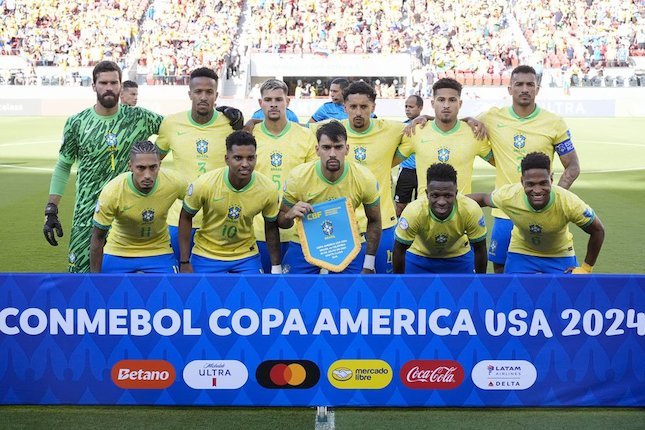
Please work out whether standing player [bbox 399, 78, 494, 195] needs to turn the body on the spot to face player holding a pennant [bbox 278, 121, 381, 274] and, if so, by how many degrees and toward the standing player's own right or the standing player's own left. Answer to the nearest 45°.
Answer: approximately 45° to the standing player's own right

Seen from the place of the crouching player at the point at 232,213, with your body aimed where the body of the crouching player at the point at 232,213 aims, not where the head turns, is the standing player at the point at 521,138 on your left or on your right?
on your left

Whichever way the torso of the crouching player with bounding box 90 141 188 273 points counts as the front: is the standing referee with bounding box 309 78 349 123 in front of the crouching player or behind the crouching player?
behind

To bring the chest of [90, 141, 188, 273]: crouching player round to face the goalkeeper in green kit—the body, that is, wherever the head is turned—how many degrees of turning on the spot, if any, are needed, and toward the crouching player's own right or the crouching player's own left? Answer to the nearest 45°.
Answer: approximately 135° to the crouching player's own right

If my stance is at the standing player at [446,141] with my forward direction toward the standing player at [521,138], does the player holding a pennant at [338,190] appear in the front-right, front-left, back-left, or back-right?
back-right

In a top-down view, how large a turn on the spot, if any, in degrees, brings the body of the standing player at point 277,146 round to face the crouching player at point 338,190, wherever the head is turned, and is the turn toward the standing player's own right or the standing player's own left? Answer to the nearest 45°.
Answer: approximately 45° to the standing player's own left

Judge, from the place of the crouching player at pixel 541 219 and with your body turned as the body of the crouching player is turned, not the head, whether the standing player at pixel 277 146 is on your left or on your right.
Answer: on your right
